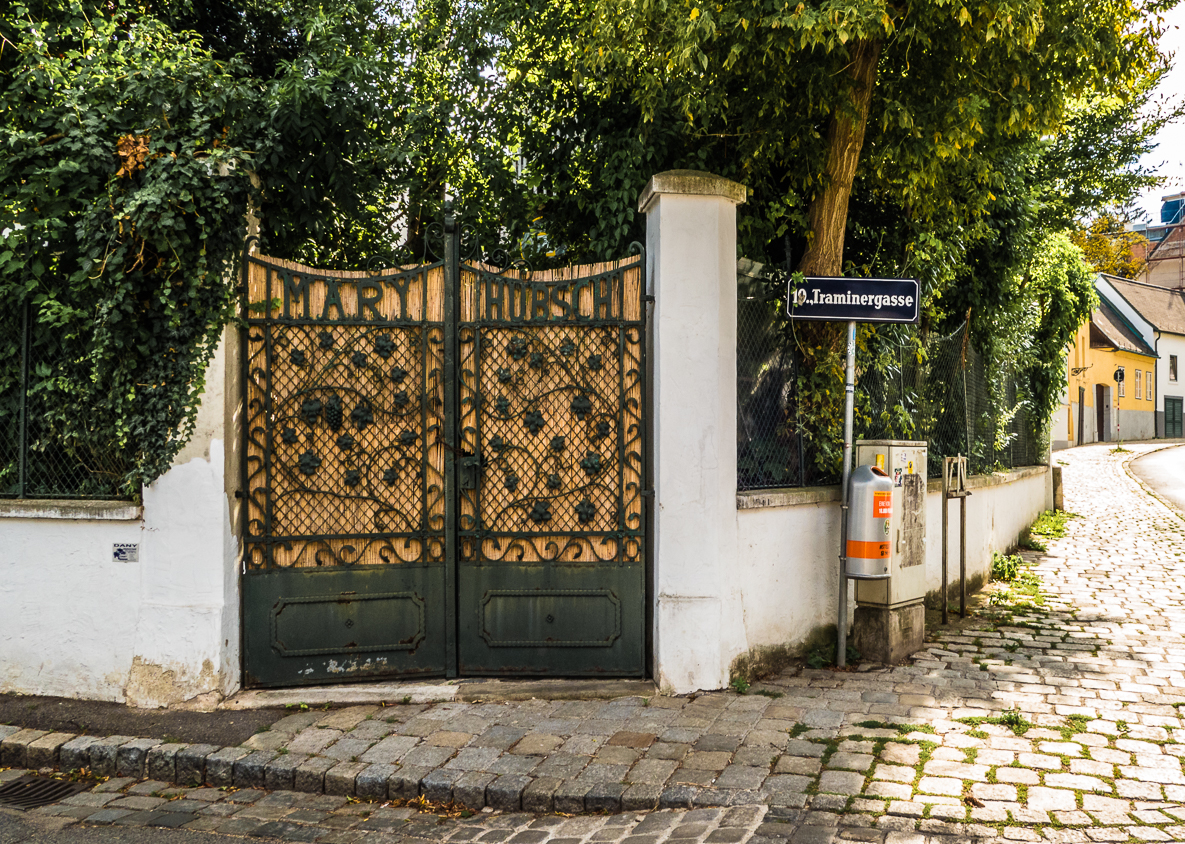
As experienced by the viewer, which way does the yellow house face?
facing the viewer and to the right of the viewer

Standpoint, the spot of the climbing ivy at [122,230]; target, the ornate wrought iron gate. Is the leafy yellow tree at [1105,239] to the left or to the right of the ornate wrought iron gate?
left

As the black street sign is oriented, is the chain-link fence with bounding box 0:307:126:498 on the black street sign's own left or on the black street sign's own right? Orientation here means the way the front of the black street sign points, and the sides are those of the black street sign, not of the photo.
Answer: on the black street sign's own right

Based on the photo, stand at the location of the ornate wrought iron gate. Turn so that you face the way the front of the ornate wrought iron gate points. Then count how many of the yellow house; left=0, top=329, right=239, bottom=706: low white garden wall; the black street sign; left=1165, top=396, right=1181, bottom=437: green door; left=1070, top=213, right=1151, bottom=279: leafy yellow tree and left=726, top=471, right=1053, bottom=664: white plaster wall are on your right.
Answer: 1

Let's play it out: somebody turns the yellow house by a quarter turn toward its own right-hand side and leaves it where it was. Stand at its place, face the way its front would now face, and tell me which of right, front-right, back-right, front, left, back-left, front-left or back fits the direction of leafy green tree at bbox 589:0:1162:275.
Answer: front-left

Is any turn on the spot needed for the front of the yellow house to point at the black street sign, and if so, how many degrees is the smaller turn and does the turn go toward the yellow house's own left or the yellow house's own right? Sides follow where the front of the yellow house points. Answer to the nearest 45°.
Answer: approximately 45° to the yellow house's own right

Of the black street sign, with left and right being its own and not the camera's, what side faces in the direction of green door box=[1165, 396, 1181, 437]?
back

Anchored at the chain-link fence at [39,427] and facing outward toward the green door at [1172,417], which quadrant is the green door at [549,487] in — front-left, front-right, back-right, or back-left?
front-right

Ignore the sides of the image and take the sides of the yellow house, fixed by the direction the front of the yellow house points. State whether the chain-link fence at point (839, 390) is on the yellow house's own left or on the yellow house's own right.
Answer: on the yellow house's own right

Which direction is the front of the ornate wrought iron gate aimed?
toward the camera

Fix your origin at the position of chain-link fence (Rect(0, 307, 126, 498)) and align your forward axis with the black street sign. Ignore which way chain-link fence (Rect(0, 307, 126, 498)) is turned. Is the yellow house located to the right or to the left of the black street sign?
left

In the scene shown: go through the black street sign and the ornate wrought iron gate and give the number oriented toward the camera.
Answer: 2

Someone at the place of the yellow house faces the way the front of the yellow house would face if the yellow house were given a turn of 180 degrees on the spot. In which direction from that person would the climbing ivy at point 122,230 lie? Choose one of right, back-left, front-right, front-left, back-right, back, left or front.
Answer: back-left

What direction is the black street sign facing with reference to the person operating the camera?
facing the viewer
